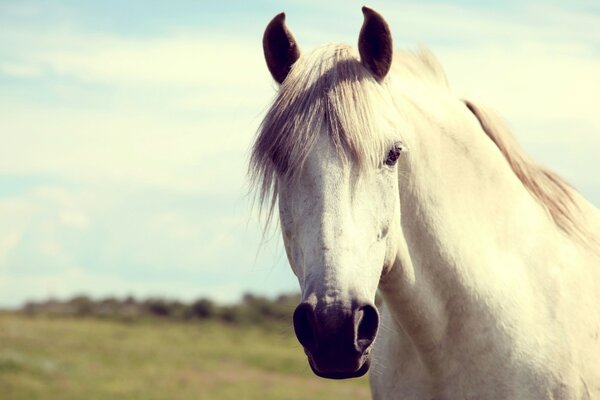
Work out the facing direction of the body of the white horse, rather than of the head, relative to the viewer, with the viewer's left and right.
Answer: facing the viewer and to the left of the viewer
